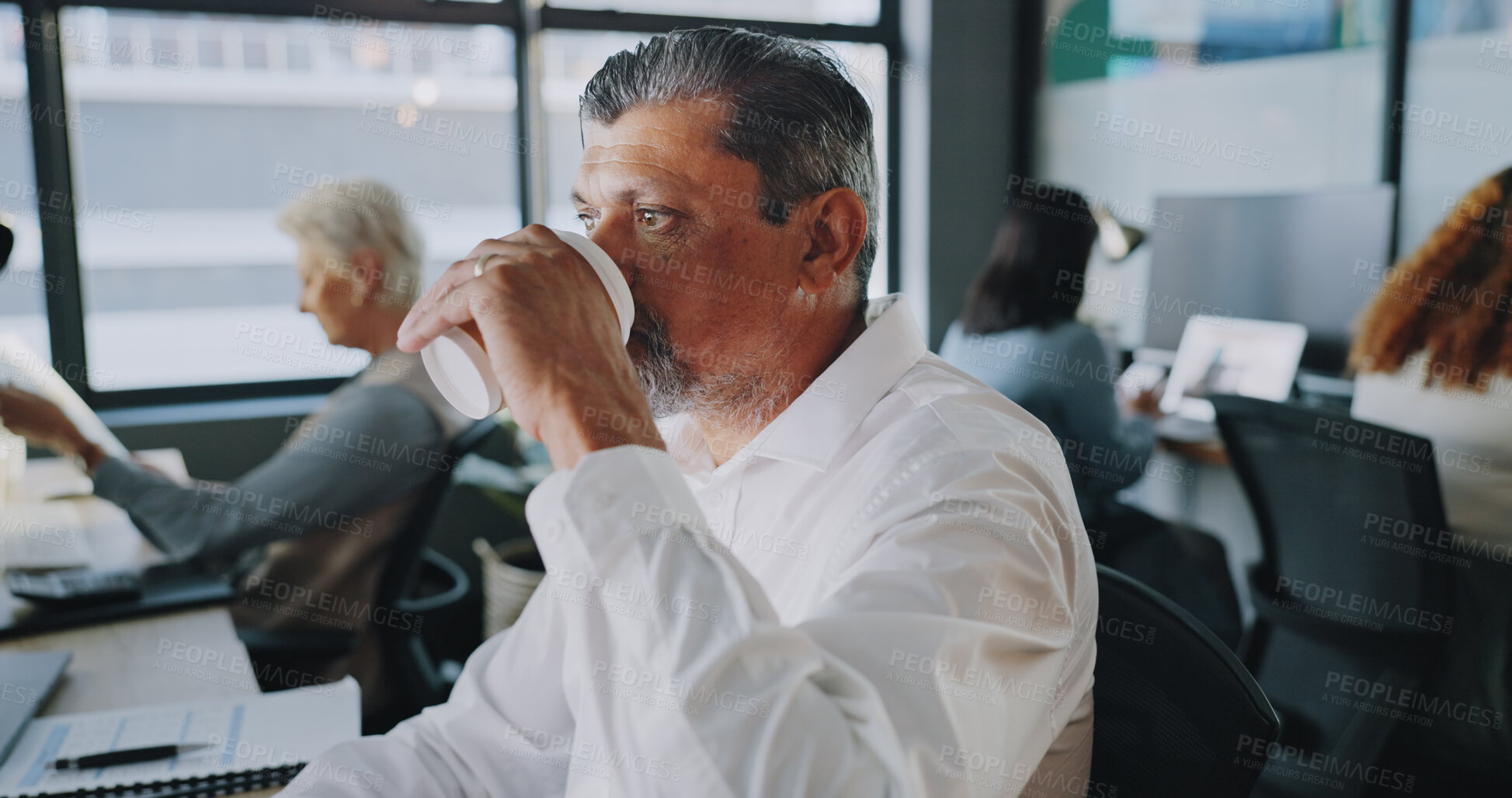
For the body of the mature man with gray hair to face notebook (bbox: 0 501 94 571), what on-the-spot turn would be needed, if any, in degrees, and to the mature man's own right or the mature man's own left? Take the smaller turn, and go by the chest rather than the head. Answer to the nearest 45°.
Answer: approximately 90° to the mature man's own right

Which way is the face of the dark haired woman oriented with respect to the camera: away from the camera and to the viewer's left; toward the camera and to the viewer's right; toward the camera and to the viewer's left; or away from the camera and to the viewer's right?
away from the camera and to the viewer's right

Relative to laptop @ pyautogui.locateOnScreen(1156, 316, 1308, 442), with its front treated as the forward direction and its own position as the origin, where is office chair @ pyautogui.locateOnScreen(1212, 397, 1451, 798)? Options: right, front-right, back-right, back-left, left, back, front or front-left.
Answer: front-left

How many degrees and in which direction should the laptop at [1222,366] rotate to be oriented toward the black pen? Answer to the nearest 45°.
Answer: approximately 45° to its left

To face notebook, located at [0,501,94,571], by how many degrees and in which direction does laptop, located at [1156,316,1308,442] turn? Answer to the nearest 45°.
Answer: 0° — it already faces it

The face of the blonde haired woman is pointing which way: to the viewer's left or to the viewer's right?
to the viewer's left

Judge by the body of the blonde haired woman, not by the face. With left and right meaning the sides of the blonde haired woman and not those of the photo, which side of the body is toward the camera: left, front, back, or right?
left

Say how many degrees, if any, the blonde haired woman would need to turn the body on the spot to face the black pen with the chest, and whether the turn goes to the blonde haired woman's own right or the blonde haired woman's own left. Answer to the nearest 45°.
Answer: approximately 90° to the blonde haired woman's own left

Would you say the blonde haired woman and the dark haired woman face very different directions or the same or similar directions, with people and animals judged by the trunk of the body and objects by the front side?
very different directions

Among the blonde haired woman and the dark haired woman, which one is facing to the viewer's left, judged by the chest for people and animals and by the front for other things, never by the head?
the blonde haired woman

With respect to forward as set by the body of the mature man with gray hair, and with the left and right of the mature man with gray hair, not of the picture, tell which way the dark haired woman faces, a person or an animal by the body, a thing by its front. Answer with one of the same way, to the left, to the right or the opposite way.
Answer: the opposite way

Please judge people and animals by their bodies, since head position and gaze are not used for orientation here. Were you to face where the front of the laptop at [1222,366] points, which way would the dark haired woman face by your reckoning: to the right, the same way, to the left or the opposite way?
the opposite way

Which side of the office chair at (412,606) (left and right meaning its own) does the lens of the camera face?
left
